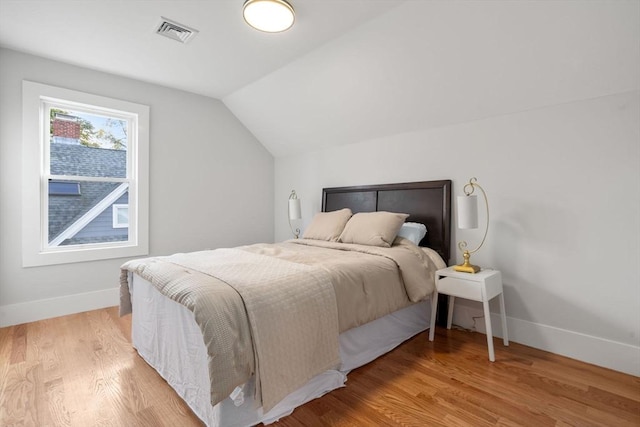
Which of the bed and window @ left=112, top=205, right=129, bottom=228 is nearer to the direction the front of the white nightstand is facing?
the bed

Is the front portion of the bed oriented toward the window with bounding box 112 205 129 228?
no

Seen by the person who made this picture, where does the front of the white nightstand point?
facing the viewer and to the left of the viewer

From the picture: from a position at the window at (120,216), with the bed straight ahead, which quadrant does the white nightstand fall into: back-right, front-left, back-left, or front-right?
front-left

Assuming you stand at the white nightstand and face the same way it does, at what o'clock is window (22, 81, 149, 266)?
The window is roughly at 1 o'clock from the white nightstand.

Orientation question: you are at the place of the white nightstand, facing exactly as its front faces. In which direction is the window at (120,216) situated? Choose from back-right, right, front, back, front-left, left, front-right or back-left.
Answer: front-right

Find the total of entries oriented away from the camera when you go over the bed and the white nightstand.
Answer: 0

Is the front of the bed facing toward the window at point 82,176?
no

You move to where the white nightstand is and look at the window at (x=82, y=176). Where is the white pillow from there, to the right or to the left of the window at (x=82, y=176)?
right

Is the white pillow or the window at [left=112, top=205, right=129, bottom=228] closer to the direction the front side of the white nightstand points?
the window

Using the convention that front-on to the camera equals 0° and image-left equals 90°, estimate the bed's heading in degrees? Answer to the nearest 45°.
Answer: approximately 45°
